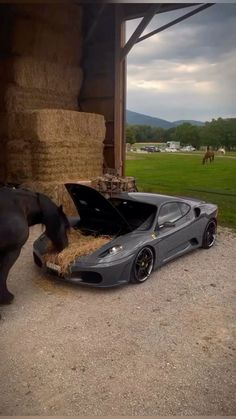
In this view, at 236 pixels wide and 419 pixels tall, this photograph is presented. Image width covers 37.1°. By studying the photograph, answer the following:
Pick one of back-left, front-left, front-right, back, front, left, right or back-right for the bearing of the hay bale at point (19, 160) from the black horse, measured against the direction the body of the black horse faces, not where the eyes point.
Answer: left

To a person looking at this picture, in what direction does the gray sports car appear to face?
facing the viewer and to the left of the viewer

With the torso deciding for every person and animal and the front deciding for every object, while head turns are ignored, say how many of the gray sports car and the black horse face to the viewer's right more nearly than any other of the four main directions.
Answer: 1

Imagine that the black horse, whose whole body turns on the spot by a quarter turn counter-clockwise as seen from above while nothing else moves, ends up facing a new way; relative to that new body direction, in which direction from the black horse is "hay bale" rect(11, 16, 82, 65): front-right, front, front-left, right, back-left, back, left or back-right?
front

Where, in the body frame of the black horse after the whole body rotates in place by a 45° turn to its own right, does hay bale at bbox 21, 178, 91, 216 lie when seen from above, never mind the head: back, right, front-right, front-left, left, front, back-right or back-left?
back-left

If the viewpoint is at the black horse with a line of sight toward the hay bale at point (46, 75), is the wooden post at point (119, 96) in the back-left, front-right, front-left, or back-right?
front-right

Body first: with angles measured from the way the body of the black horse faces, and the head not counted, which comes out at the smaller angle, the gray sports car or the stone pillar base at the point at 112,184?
the gray sports car

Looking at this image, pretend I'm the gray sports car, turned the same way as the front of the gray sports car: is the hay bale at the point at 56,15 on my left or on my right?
on my right

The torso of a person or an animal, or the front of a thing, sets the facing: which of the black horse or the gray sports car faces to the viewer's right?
the black horse

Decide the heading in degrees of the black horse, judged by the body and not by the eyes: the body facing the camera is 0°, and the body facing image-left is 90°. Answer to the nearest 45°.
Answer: approximately 270°

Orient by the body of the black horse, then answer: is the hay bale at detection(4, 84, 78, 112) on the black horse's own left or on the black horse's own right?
on the black horse's own left
